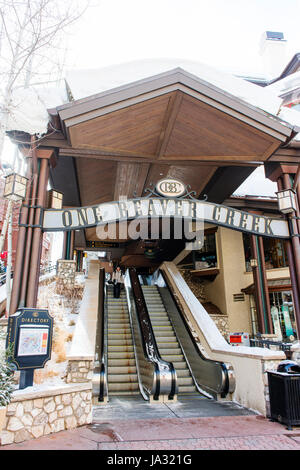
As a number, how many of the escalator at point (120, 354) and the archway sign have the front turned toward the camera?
2

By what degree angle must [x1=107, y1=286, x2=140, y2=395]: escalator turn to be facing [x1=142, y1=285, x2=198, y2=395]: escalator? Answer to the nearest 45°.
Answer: approximately 135° to its left

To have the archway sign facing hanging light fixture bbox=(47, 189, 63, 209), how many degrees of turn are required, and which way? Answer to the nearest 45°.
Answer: approximately 90° to its right

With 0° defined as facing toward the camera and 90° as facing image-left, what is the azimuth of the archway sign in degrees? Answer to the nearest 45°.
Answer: approximately 0°

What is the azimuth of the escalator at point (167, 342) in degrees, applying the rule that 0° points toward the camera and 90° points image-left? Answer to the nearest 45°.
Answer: approximately 0°
